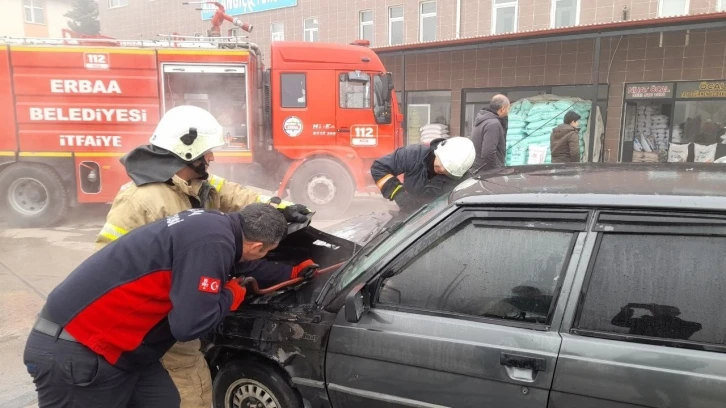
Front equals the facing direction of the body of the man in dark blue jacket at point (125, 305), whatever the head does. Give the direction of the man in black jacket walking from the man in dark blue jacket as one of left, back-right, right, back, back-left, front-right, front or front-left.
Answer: front-left

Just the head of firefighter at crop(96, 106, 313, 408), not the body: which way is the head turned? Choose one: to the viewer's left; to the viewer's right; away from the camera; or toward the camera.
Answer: to the viewer's right

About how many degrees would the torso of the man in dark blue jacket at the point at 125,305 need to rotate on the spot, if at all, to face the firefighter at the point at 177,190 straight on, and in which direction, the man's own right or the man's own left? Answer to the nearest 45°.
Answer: approximately 90° to the man's own left

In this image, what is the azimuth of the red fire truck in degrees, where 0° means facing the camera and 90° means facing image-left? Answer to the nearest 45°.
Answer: approximately 270°

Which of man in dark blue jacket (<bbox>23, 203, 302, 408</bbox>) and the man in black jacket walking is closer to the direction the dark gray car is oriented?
the man in dark blue jacket

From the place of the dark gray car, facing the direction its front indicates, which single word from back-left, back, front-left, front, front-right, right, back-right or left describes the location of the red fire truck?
front-right

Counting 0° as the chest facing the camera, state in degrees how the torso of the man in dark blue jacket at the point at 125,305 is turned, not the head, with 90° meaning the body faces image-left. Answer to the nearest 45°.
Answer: approximately 270°

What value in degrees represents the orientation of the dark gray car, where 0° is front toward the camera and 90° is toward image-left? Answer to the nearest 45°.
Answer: approximately 90°

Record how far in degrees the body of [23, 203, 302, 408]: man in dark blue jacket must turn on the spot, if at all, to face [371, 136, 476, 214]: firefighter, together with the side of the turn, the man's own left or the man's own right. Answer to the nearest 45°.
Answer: approximately 45° to the man's own left

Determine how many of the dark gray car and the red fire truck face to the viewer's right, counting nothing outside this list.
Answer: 1
